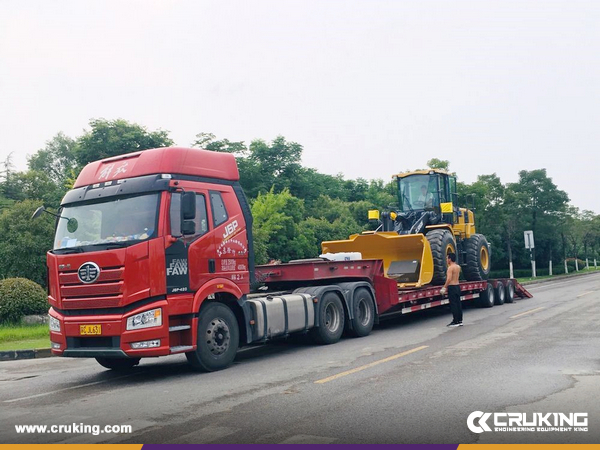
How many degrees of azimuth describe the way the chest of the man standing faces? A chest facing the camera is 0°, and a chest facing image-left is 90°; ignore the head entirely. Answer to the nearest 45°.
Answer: approximately 135°

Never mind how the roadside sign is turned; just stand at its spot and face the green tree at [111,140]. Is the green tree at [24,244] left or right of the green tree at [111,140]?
left

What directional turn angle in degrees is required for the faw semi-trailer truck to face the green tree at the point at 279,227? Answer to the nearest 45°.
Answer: approximately 135° to its right

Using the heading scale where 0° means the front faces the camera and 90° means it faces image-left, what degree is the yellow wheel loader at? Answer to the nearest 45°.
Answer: approximately 45°

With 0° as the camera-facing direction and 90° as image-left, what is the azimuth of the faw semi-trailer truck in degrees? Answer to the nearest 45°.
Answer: approximately 45°
